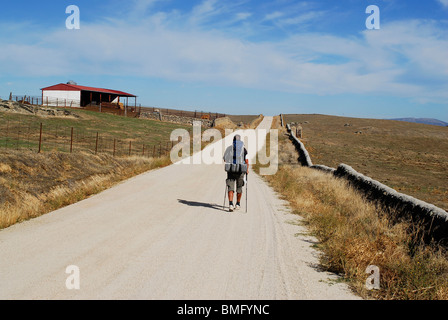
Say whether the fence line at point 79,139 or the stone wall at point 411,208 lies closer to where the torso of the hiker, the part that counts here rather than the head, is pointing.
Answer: the fence line

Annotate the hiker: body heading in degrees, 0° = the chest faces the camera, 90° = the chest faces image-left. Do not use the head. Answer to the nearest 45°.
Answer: approximately 180°

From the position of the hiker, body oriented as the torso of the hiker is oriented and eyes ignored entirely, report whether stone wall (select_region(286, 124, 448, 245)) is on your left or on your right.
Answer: on your right

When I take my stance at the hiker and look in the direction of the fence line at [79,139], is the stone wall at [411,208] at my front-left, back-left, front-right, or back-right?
back-right
